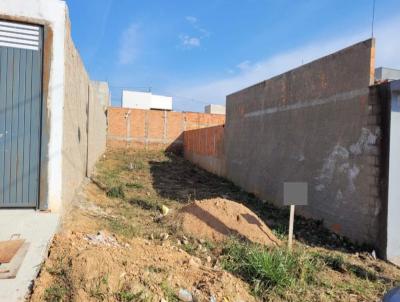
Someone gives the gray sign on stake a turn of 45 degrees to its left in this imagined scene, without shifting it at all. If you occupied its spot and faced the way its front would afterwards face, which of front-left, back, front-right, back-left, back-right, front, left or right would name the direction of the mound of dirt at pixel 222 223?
back

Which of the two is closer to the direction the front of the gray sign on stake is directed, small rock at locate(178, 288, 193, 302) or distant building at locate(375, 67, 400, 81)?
the small rock

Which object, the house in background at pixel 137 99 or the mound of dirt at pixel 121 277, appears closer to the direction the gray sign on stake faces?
the mound of dirt

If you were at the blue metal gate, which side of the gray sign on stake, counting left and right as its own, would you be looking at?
right

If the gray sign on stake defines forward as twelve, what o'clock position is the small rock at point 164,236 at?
The small rock is roughly at 3 o'clock from the gray sign on stake.

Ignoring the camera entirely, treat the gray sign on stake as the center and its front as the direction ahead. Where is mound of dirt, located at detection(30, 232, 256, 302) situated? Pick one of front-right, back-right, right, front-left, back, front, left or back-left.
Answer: front-right

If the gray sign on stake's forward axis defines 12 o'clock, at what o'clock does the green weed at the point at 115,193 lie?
The green weed is roughly at 4 o'clock from the gray sign on stake.

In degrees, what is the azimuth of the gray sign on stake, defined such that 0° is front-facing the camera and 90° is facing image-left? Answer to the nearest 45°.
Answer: approximately 0°

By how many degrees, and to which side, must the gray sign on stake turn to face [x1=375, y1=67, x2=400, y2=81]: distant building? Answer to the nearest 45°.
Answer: approximately 135° to its left

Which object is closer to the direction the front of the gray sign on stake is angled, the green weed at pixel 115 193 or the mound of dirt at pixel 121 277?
the mound of dirt

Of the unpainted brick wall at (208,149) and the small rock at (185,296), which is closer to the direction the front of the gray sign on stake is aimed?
the small rock
